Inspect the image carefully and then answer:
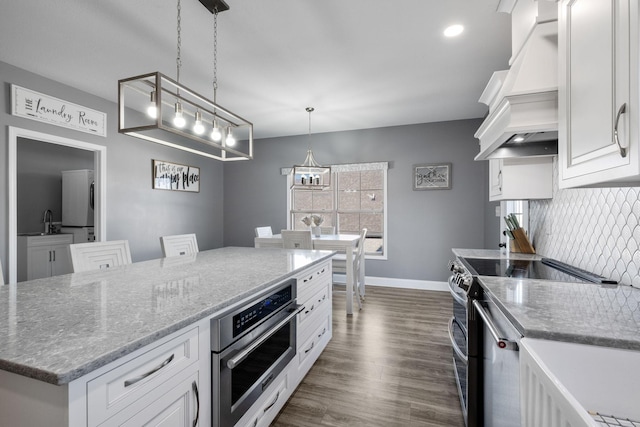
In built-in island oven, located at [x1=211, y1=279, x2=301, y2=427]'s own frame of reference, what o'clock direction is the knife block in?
The knife block is roughly at 10 o'clock from the built-in island oven.

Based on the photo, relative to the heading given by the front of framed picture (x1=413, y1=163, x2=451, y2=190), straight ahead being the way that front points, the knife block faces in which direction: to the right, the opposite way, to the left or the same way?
to the right

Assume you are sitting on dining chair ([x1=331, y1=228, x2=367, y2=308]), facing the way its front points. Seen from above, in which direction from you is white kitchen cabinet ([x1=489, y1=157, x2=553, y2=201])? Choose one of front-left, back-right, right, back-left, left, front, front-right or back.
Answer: back-left

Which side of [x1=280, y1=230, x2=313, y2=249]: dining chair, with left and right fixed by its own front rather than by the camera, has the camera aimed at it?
back

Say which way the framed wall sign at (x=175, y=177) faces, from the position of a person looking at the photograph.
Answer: facing the viewer and to the right of the viewer

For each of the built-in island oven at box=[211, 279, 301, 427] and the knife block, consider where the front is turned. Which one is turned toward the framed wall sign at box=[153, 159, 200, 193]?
the knife block

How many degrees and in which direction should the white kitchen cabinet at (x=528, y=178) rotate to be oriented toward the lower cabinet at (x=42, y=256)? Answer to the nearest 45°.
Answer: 0° — it already faces it

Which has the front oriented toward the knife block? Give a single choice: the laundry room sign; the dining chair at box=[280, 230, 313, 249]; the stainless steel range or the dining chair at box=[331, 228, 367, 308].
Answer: the laundry room sign

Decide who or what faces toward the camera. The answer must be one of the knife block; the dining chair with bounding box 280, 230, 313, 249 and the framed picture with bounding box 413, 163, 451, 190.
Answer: the framed picture

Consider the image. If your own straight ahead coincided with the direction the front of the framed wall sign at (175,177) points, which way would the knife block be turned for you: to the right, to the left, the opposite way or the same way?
the opposite way

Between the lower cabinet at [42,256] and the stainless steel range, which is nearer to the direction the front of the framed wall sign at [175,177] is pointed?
the stainless steel range

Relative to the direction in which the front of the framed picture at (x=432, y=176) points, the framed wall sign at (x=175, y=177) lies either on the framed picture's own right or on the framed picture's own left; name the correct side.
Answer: on the framed picture's own right

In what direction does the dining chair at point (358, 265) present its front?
to the viewer's left

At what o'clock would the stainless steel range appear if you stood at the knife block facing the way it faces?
The stainless steel range is roughly at 9 o'clock from the knife block.

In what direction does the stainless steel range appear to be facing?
to the viewer's left
